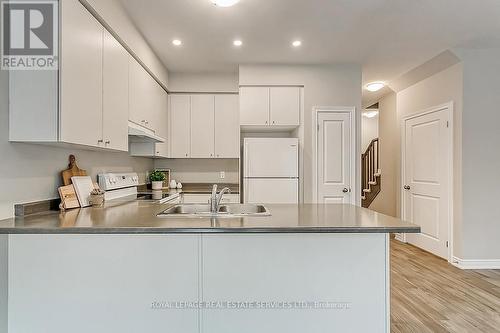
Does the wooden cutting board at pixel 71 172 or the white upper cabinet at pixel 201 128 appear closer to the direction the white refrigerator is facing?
the wooden cutting board

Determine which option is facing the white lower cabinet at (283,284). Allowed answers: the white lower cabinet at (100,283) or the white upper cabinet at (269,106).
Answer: the white upper cabinet

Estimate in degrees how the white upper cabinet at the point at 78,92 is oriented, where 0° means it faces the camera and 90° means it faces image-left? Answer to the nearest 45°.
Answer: approximately 315°

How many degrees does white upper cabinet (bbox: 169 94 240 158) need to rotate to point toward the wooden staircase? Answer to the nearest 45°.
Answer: approximately 135° to its left

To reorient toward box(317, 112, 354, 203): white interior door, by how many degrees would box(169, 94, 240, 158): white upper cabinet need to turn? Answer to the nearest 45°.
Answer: approximately 90° to its left

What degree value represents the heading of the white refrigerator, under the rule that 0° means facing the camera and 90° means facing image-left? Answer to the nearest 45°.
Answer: approximately 0°

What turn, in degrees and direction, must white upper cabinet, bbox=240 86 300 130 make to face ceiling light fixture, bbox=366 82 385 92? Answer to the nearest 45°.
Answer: approximately 135° to its left

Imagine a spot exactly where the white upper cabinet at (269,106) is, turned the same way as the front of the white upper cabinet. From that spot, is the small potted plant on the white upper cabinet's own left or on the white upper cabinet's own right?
on the white upper cabinet's own right

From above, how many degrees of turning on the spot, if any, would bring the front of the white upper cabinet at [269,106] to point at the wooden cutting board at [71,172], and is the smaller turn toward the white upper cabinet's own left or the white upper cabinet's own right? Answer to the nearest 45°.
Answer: approximately 45° to the white upper cabinet's own right

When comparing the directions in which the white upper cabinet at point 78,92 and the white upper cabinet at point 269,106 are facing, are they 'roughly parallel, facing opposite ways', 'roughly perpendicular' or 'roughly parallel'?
roughly perpendicular

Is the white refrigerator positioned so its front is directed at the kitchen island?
yes
